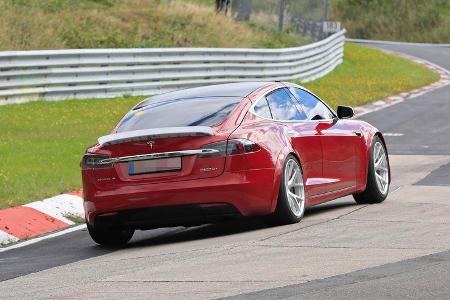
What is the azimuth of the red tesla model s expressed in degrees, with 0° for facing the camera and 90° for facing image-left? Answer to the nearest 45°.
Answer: approximately 225°

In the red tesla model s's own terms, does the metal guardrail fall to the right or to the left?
on its left
